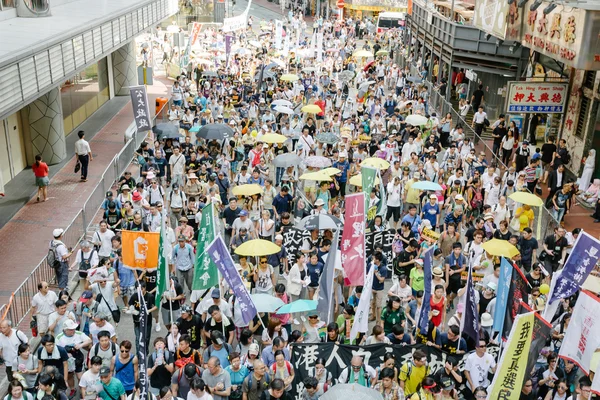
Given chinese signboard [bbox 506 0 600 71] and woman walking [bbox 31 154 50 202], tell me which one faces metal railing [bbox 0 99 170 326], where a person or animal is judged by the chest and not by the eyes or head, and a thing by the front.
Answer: the chinese signboard

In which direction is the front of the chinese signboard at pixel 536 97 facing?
toward the camera

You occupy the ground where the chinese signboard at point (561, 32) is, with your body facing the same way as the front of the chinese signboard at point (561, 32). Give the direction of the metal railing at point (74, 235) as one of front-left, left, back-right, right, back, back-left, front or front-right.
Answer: front

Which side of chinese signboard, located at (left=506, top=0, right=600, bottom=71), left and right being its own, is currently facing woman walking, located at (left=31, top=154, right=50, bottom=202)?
front

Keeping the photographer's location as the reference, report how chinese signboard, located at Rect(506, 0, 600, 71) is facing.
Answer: facing the viewer and to the left of the viewer

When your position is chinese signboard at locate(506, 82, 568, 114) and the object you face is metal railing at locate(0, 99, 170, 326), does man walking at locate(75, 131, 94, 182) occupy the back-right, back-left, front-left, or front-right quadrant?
front-right
